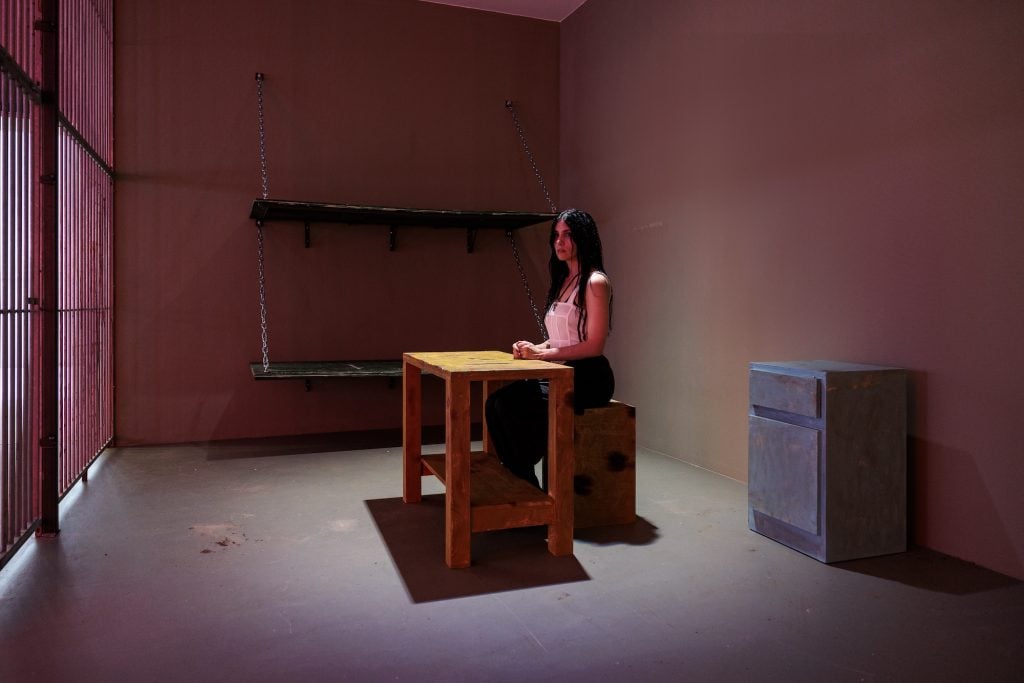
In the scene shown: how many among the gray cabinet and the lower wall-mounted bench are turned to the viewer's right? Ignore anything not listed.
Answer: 0

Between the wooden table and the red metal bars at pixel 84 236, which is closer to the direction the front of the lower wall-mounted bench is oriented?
the wooden table

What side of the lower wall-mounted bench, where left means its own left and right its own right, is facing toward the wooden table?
front

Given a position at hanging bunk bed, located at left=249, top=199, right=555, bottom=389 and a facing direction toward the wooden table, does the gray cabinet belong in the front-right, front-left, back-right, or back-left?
front-left

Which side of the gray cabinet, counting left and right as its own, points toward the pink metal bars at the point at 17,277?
front

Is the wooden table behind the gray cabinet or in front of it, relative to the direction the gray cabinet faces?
in front

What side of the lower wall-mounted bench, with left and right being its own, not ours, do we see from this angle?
front

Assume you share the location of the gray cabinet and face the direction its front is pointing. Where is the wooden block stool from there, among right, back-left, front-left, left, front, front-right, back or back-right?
front-right

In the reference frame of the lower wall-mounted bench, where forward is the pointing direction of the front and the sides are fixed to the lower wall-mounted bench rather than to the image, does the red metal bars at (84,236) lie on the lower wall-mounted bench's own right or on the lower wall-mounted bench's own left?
on the lower wall-mounted bench's own right

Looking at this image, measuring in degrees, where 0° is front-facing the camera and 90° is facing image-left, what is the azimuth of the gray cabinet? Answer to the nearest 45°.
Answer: approximately 45°

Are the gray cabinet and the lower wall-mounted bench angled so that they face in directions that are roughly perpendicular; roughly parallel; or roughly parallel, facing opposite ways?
roughly perpendicular

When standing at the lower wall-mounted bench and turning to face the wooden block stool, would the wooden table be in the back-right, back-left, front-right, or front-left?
front-right

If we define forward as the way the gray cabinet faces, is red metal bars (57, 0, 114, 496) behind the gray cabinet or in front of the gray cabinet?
in front
